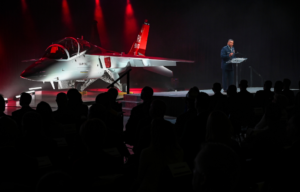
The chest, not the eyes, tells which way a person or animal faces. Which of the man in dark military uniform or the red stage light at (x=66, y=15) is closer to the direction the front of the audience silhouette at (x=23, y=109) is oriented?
the red stage light

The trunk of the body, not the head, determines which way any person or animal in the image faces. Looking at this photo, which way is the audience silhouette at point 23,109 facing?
away from the camera

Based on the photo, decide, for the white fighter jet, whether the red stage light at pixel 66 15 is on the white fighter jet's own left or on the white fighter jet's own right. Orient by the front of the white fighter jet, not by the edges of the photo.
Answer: on the white fighter jet's own right

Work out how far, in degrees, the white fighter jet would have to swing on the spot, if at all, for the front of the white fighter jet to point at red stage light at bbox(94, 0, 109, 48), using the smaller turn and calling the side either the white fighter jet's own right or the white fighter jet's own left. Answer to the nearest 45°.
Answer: approximately 135° to the white fighter jet's own right

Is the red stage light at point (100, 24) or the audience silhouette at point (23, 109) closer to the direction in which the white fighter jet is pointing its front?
the audience silhouette

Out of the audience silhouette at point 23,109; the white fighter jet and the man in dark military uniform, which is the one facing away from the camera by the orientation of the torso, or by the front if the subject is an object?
the audience silhouette

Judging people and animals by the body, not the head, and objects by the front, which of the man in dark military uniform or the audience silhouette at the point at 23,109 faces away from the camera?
the audience silhouette

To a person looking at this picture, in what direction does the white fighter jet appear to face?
facing the viewer and to the left of the viewer

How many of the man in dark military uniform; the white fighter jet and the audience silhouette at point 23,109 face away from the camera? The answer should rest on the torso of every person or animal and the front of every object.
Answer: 1

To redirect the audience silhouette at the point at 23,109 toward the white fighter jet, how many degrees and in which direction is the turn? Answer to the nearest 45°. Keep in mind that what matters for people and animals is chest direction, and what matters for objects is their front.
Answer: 0° — they already face it

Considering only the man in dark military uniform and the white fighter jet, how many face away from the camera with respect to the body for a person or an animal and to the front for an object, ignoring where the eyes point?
0
